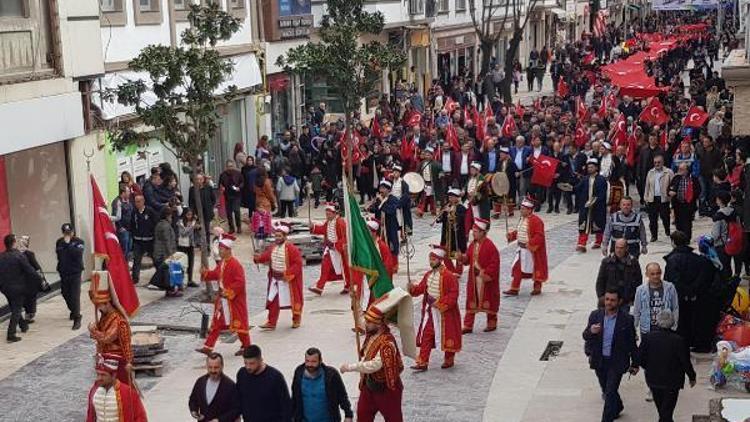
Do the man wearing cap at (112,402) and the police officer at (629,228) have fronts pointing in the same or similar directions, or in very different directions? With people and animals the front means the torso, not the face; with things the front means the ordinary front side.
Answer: same or similar directions

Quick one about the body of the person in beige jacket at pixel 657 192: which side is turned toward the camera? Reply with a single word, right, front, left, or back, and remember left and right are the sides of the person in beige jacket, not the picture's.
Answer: front

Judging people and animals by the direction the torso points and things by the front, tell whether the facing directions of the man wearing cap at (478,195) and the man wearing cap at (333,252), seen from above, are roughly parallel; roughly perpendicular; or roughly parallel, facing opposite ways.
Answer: roughly parallel

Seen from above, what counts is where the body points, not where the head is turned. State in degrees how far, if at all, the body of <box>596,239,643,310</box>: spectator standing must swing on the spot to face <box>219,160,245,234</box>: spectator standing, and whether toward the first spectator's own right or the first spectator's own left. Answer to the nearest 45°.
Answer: approximately 135° to the first spectator's own right

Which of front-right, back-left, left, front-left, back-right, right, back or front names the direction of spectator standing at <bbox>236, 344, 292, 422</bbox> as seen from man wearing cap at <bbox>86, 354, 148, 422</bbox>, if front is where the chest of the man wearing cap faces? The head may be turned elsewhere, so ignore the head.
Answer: back-left

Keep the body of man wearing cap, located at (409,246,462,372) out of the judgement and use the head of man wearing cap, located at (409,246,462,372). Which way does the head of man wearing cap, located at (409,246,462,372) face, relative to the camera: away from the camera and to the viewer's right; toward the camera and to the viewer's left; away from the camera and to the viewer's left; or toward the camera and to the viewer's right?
toward the camera and to the viewer's left

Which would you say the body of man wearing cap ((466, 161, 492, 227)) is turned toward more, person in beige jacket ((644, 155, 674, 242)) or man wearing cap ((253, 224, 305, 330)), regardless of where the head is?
the man wearing cap

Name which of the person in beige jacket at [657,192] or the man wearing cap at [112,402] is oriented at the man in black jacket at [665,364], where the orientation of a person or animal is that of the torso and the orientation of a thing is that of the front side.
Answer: the person in beige jacket

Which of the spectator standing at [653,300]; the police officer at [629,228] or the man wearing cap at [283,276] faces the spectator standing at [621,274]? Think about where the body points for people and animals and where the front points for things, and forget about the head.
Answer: the police officer

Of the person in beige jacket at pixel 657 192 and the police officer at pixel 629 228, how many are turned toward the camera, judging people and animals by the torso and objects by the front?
2

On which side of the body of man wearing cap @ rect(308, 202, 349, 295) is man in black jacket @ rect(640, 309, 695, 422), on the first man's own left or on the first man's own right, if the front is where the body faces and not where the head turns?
on the first man's own left

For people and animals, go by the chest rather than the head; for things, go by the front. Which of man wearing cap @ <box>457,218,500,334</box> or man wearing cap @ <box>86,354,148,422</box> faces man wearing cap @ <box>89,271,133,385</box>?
man wearing cap @ <box>457,218,500,334</box>

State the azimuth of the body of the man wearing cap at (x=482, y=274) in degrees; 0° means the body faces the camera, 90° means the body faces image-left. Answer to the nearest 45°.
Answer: approximately 45°

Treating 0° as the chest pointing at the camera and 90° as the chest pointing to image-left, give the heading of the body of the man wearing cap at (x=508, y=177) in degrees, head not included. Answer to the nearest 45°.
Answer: approximately 45°

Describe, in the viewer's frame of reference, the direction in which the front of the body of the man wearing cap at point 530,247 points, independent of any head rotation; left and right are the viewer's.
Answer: facing the viewer and to the left of the viewer
